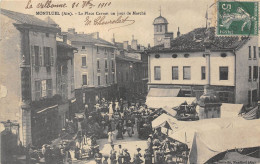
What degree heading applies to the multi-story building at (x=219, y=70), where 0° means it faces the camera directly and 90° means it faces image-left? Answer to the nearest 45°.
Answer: approximately 0°

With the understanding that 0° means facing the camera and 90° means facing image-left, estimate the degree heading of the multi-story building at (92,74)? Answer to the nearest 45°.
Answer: approximately 315°

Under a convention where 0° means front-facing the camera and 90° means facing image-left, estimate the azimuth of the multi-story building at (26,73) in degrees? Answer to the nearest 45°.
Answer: approximately 315°

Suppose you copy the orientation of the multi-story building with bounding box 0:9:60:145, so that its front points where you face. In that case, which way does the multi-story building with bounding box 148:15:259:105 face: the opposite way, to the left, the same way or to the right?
to the right
